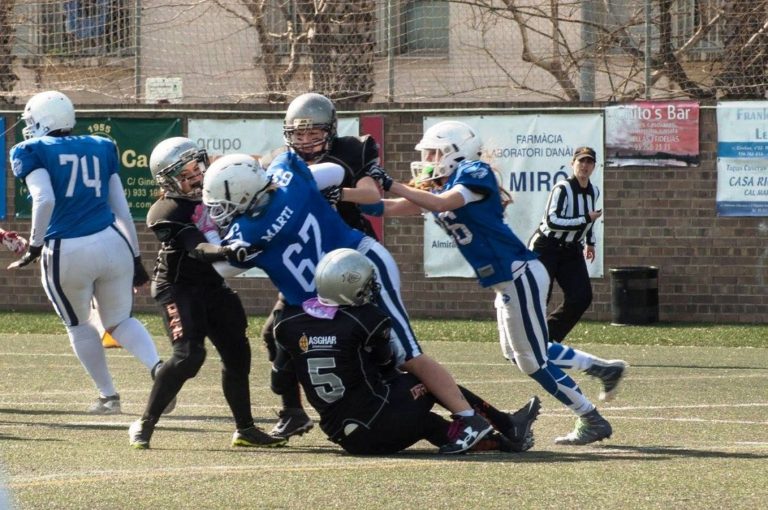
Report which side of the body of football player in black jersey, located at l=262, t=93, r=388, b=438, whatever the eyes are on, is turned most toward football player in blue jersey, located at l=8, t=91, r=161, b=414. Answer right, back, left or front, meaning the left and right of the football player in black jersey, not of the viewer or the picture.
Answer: right

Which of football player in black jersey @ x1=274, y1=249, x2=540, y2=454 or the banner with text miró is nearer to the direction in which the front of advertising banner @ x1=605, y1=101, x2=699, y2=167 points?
the football player in black jersey

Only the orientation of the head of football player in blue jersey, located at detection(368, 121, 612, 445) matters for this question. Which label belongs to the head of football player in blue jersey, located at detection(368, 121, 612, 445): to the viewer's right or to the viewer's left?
to the viewer's left

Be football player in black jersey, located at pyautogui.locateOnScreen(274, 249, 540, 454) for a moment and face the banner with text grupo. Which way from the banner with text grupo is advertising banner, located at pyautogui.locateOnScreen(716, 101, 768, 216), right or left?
right

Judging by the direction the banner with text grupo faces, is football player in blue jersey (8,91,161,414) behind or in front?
in front

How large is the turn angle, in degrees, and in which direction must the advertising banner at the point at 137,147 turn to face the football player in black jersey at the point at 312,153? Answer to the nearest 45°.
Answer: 0° — it already faces them

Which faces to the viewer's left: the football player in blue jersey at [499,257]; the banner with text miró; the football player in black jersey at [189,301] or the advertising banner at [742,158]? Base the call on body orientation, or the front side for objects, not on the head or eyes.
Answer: the football player in blue jersey

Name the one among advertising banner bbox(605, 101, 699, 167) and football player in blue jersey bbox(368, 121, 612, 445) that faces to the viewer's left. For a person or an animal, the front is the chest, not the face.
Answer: the football player in blue jersey

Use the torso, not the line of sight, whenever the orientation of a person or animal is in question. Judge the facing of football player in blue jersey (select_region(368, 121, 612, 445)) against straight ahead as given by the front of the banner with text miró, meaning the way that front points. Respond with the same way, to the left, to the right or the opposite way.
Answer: to the right

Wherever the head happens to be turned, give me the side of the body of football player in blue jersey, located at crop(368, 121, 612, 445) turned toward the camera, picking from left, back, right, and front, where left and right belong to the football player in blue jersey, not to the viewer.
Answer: left

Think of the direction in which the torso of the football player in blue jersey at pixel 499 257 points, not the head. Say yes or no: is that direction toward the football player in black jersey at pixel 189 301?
yes

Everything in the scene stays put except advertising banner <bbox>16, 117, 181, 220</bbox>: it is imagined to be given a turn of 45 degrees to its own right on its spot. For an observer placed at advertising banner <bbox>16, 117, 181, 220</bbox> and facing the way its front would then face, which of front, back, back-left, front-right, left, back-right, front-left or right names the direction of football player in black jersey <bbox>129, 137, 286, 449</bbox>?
front-left

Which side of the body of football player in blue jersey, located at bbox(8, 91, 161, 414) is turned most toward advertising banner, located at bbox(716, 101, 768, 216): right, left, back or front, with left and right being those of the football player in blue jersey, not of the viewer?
right

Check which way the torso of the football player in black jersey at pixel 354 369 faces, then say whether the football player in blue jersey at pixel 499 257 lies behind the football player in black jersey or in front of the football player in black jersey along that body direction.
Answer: in front

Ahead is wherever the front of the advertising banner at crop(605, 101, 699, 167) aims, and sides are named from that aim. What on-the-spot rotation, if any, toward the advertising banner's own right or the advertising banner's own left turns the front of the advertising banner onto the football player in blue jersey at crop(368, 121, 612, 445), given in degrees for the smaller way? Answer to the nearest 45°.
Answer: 0° — it already faces them

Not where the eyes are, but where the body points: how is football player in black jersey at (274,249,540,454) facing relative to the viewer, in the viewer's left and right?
facing away from the viewer and to the right of the viewer
